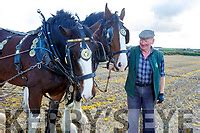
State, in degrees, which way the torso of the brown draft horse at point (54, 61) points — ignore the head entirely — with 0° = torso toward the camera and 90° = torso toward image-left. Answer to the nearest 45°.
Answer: approximately 315°

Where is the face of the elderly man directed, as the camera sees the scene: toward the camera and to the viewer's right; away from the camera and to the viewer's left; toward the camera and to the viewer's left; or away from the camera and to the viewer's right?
toward the camera and to the viewer's left

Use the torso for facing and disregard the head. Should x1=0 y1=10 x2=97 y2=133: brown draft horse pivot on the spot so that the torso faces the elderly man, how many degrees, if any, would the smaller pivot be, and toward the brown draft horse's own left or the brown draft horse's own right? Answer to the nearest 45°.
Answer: approximately 45° to the brown draft horse's own left
